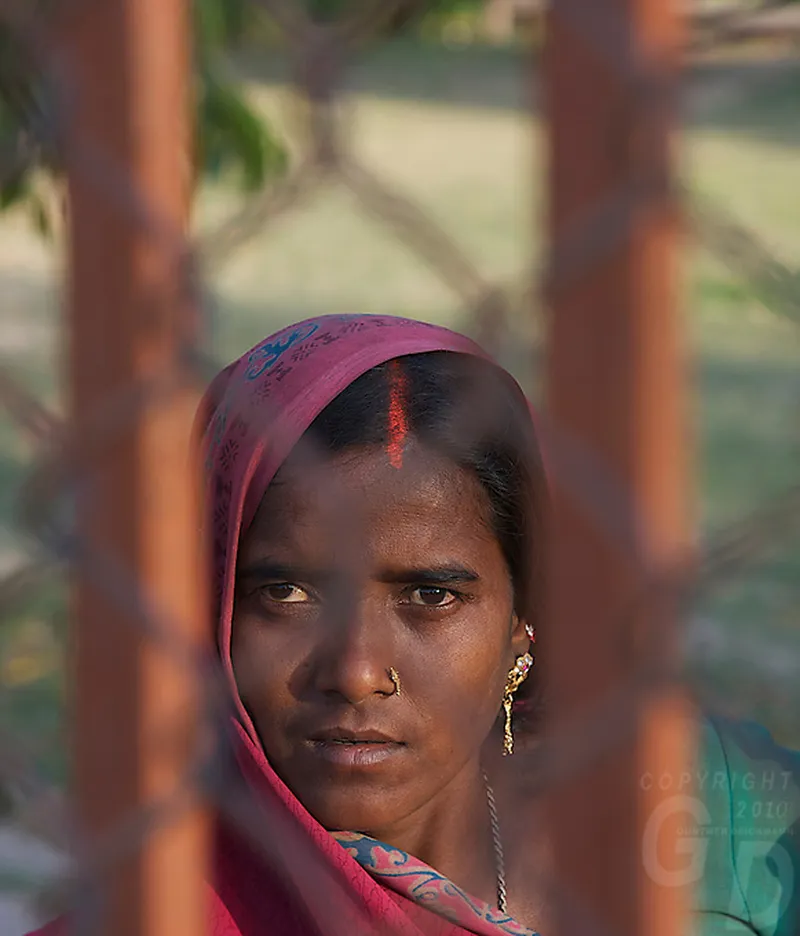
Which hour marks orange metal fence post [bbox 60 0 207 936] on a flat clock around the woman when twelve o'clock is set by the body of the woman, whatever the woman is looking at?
The orange metal fence post is roughly at 12 o'clock from the woman.

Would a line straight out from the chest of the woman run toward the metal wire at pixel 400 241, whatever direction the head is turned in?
yes

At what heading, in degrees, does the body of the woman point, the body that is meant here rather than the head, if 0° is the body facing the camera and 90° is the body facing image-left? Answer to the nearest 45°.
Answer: approximately 0°

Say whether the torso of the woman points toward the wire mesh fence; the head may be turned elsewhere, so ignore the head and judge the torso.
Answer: yes

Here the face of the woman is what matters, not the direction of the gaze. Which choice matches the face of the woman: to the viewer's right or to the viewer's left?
to the viewer's left
